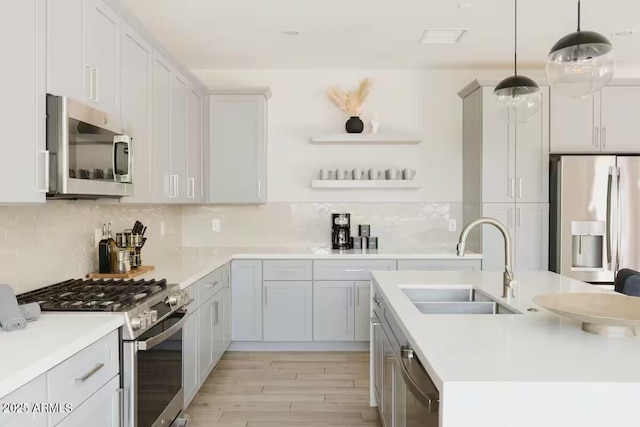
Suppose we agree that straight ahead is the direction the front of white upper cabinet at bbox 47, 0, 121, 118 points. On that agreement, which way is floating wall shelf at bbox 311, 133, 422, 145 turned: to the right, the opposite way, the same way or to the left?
to the right

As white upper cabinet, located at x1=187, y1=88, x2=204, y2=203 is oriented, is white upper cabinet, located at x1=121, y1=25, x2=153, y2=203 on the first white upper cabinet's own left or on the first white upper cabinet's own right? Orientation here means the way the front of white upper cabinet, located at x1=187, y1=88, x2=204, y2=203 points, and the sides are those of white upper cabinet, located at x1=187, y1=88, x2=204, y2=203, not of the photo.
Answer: on the first white upper cabinet's own right

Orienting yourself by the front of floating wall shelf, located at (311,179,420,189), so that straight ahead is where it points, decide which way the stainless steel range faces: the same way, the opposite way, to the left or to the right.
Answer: to the left

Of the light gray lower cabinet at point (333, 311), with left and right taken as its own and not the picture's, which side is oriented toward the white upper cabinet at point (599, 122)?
left

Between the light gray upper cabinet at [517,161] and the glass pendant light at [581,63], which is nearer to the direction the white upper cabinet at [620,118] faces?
the glass pendant light

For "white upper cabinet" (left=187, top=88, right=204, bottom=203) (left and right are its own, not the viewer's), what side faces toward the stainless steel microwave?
right

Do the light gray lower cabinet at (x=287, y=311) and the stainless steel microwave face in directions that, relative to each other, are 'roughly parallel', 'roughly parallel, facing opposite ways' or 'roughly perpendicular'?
roughly perpendicular

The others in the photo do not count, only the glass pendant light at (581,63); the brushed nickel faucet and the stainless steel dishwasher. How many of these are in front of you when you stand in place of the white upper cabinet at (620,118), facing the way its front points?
3

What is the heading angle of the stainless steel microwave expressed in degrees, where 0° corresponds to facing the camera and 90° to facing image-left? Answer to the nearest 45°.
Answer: approximately 315°

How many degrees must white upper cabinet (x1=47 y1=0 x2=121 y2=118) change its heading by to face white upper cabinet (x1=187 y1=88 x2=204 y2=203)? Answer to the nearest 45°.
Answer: approximately 90° to its left

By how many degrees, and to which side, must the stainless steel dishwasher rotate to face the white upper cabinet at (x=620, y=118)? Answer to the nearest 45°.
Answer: approximately 135° to its right

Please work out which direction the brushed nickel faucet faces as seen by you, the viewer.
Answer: facing to the left of the viewer
